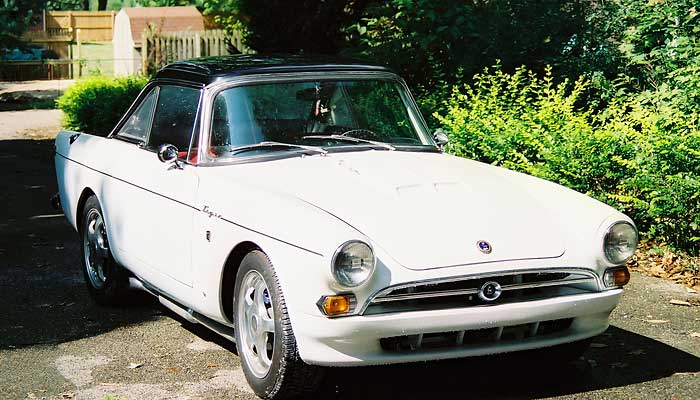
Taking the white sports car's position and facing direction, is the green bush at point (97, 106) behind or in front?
behind

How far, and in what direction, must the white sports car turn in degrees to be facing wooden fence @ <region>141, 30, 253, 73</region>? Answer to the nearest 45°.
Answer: approximately 135° to its left

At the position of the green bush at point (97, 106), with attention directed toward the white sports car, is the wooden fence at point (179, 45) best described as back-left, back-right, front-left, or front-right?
back-left

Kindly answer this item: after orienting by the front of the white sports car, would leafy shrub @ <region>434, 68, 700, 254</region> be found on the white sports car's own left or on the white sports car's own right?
on the white sports car's own left

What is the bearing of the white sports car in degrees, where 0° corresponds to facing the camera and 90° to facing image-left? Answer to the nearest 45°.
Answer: approximately 315°
